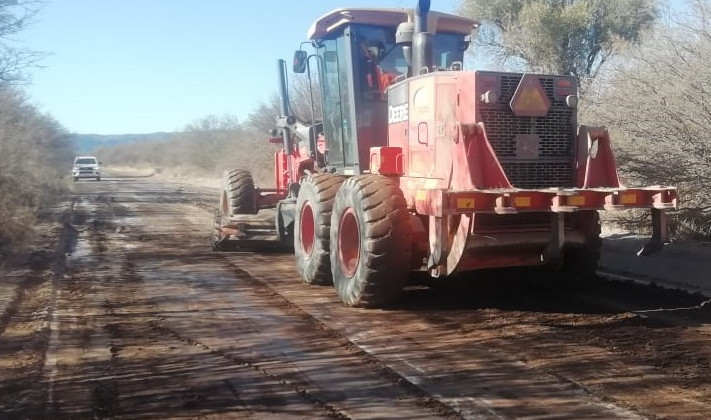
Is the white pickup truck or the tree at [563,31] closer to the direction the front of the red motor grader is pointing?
the white pickup truck

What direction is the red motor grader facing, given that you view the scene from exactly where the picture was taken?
facing away from the viewer and to the left of the viewer

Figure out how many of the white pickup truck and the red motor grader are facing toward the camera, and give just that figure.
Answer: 1

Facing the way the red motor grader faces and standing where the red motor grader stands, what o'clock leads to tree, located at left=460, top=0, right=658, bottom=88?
The tree is roughly at 2 o'clock from the red motor grader.

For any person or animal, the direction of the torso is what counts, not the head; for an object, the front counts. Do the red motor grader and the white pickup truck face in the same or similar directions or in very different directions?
very different directions

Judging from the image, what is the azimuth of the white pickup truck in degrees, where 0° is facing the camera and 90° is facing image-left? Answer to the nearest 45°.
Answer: approximately 0°

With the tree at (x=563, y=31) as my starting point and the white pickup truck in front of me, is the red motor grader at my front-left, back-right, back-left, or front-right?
back-left
